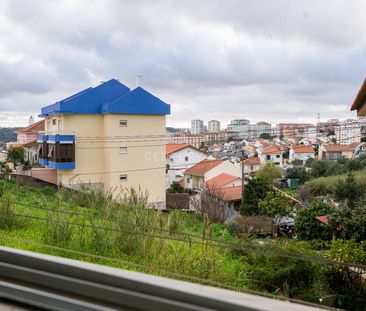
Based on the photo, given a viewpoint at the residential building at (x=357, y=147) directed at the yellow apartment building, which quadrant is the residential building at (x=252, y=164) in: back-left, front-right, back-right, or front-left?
front-right

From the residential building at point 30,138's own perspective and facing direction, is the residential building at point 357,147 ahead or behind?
behind

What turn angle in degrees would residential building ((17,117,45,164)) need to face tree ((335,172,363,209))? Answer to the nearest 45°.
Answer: approximately 90° to its left

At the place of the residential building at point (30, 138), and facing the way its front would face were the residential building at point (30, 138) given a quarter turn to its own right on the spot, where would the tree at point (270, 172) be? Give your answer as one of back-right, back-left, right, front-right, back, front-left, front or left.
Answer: back-right

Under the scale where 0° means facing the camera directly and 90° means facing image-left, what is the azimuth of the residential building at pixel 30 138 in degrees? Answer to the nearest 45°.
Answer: approximately 45°

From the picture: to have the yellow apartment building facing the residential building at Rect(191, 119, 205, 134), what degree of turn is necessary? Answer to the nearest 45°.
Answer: approximately 135° to its right

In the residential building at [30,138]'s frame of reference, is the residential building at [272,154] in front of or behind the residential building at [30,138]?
behind

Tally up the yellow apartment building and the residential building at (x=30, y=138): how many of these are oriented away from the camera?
0

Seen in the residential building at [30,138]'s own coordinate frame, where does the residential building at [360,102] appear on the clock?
the residential building at [360,102] is roughly at 10 o'clock from the residential building at [30,138].
